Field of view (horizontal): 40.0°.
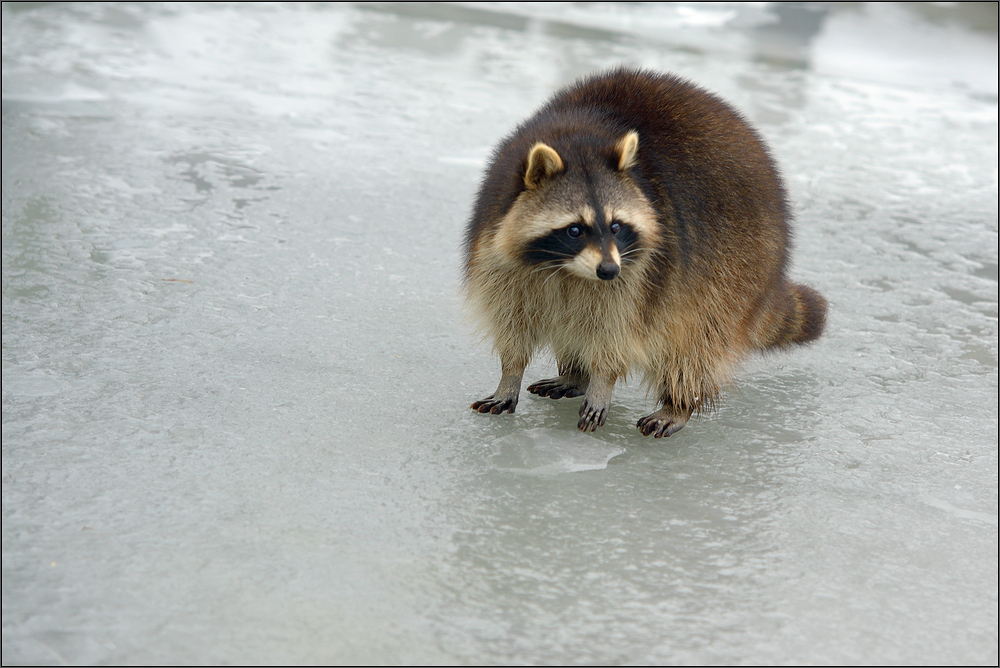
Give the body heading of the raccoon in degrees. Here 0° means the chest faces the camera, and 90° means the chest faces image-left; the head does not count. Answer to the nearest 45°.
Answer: approximately 45°
